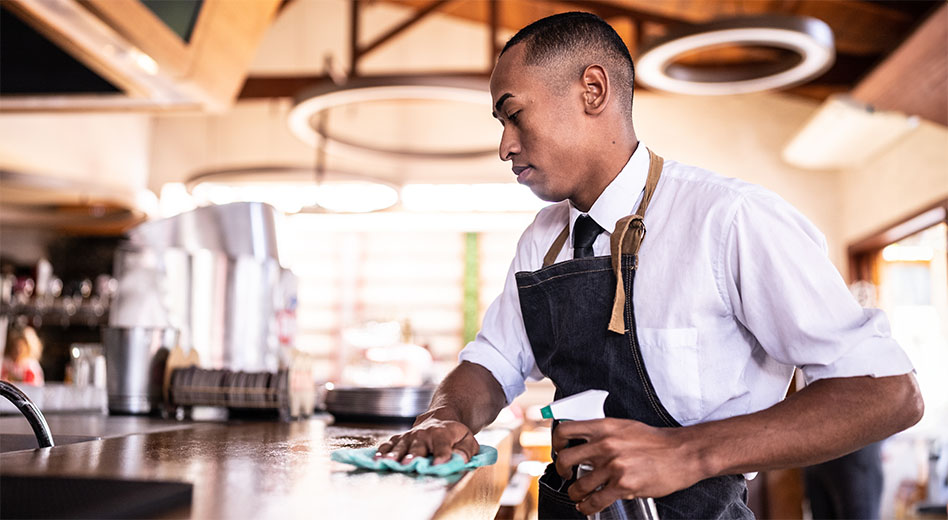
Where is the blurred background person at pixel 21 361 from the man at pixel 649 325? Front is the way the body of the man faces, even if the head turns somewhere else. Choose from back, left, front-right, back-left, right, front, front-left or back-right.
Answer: right

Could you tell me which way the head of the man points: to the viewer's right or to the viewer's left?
to the viewer's left

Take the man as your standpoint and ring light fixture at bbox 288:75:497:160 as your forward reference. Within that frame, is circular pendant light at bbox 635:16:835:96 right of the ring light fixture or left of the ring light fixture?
right

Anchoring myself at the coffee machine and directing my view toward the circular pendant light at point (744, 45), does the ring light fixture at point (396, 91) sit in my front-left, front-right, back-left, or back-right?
front-left

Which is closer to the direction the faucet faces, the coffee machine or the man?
the man

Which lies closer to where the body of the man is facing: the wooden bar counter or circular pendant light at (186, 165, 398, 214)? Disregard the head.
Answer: the wooden bar counter

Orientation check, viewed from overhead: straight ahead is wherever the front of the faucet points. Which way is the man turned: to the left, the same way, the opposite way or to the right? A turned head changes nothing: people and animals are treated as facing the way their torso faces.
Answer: the opposite way

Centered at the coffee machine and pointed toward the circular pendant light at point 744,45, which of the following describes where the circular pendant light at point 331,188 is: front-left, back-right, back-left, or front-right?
front-left

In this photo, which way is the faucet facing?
to the viewer's right

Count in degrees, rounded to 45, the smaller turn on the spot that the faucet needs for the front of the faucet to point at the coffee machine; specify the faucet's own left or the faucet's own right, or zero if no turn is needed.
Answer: approximately 45° to the faucet's own left

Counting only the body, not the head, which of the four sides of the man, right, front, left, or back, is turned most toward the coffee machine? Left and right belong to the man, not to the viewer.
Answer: right

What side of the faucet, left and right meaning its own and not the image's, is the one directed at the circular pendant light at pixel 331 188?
left

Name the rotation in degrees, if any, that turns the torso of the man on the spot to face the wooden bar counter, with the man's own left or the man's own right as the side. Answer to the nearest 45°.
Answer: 0° — they already face it

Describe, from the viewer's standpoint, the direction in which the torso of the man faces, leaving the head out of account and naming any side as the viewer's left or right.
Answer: facing the viewer and to the left of the viewer
